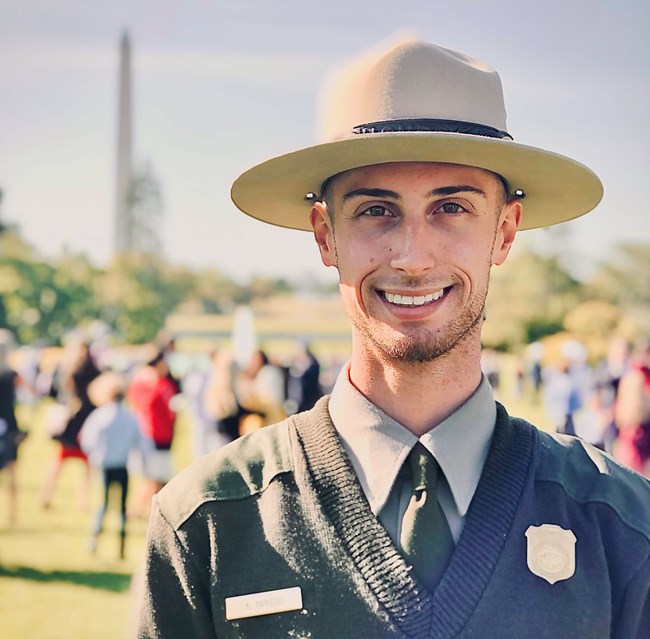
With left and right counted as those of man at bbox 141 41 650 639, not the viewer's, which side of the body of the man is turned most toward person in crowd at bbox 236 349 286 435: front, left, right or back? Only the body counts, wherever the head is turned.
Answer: back

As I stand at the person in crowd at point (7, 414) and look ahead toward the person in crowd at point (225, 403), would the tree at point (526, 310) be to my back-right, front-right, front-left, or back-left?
front-left

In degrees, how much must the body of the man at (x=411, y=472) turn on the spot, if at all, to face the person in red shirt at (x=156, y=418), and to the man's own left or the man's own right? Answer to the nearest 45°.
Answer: approximately 180°

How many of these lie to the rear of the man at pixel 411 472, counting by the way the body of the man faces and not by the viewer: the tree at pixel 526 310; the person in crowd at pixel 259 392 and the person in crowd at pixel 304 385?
3

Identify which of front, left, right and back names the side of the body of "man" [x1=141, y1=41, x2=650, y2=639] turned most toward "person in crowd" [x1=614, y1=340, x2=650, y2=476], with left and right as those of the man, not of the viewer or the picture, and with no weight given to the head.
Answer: back

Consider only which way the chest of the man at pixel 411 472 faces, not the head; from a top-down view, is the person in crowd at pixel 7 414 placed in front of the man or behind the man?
behind

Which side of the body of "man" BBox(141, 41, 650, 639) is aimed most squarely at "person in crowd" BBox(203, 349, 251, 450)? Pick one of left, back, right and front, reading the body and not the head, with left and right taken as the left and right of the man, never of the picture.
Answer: back

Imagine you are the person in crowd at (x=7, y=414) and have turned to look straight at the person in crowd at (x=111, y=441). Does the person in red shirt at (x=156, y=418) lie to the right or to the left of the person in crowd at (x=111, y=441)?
left

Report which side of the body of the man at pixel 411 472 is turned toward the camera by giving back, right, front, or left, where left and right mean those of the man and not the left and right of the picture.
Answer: front

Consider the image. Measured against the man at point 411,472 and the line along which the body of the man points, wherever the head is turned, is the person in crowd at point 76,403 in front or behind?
behind

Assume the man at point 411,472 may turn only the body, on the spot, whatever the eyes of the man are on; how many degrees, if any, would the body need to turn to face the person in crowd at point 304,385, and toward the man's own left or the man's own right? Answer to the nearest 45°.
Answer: approximately 180°

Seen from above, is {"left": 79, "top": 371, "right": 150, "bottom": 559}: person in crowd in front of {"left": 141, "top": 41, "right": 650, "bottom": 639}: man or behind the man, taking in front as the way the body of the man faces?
behind
